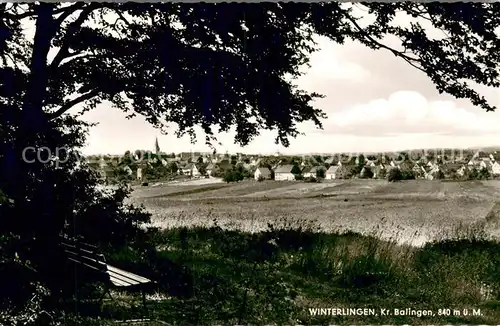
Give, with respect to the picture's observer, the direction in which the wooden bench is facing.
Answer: facing away from the viewer and to the right of the viewer
